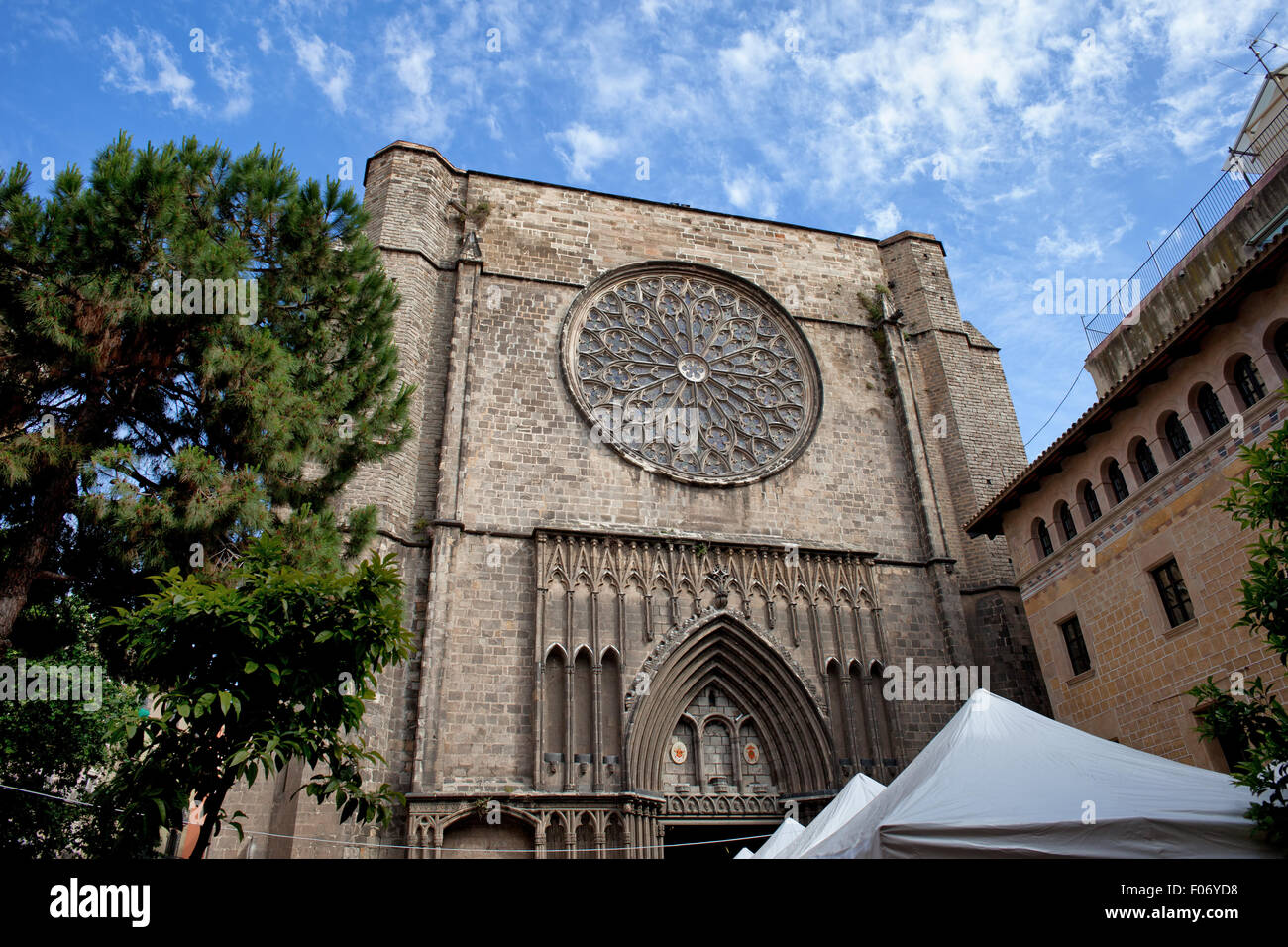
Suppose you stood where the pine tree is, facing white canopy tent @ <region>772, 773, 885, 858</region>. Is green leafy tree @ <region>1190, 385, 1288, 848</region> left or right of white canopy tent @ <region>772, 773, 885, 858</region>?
right

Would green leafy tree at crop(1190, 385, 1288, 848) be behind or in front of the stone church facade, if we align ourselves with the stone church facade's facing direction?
in front

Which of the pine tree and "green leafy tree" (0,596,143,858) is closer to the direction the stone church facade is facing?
the pine tree

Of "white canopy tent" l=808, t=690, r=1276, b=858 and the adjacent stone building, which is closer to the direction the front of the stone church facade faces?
the white canopy tent

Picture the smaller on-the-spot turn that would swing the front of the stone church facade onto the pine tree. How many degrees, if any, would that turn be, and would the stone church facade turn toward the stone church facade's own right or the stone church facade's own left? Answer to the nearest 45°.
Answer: approximately 45° to the stone church facade's own right

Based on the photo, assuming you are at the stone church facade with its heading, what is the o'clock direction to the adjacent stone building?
The adjacent stone building is roughly at 10 o'clock from the stone church facade.

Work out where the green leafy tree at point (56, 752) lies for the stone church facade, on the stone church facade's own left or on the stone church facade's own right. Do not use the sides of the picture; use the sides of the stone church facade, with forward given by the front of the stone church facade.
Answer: on the stone church facade's own right

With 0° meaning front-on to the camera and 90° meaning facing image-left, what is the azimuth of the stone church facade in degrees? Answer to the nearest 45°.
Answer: approximately 0°

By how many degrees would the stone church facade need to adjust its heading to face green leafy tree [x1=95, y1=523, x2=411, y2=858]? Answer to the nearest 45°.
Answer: approximately 45° to its right

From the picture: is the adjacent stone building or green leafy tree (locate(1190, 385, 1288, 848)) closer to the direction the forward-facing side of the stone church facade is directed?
the green leafy tree
